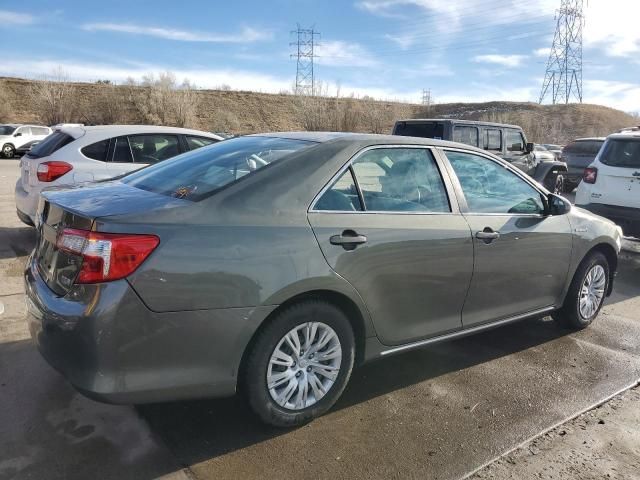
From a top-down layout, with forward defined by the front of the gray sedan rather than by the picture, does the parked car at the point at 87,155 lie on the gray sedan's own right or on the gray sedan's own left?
on the gray sedan's own left

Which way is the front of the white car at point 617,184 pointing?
away from the camera

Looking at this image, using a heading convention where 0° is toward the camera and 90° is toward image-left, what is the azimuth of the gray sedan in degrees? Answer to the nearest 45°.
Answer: approximately 225°

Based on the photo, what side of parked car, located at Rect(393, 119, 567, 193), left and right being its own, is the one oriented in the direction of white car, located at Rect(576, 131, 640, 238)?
right

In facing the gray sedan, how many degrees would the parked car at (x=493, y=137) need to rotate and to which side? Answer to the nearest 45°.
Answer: approximately 135° to its right

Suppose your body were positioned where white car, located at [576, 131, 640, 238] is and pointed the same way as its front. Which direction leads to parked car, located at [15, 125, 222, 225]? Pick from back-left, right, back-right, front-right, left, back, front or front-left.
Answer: back-left

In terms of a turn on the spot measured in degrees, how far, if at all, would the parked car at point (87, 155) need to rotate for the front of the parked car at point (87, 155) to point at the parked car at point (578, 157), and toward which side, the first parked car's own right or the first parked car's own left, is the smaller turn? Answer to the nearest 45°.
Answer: approximately 45° to the first parked car's own right

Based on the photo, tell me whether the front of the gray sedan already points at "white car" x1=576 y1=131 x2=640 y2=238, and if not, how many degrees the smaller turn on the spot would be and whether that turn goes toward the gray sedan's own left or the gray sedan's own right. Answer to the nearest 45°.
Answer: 0° — it already faces it

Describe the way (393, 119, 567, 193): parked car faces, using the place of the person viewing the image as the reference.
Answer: facing away from the viewer and to the right of the viewer

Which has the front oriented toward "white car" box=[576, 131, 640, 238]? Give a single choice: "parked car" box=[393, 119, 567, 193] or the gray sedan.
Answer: the gray sedan
